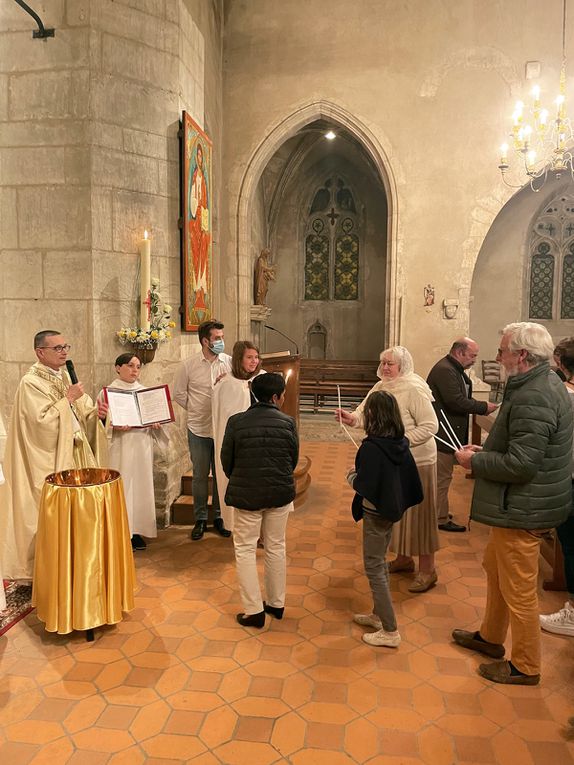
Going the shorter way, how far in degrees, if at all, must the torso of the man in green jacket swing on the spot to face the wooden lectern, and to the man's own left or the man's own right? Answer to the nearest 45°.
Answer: approximately 45° to the man's own right

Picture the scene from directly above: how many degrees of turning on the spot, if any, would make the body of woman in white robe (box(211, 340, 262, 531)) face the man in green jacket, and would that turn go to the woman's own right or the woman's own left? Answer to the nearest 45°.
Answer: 0° — they already face them

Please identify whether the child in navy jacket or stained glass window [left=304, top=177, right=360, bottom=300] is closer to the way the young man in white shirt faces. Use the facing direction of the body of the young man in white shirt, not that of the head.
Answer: the child in navy jacket

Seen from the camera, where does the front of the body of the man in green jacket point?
to the viewer's left

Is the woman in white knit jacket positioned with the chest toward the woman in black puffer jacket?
yes

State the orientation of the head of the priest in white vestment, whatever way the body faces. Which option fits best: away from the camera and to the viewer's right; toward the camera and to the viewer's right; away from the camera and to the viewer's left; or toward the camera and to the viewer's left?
toward the camera and to the viewer's right

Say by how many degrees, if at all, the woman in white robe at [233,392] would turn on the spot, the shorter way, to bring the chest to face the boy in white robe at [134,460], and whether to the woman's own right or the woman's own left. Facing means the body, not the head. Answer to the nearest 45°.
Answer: approximately 135° to the woman's own right

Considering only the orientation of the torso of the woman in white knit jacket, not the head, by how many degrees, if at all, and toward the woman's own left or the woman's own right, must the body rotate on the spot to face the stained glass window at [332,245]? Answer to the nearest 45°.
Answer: approximately 135° to the woman's own right

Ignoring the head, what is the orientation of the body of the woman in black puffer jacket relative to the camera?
away from the camera

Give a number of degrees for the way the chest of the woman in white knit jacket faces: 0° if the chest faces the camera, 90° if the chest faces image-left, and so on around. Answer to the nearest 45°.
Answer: approximately 45°

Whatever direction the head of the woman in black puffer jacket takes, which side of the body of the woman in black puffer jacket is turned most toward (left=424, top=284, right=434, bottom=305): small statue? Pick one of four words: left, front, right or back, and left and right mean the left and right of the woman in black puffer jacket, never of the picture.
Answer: front

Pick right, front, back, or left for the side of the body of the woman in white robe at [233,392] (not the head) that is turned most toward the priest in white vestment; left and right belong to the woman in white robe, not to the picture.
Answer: right
